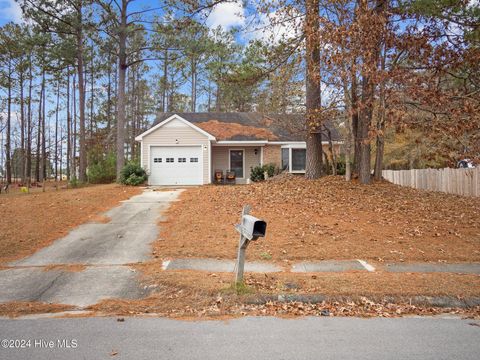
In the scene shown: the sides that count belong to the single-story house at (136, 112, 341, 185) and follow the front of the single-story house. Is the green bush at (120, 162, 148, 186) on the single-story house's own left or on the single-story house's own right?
on the single-story house's own right

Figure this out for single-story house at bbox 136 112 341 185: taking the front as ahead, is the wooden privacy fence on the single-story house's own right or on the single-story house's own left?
on the single-story house's own left

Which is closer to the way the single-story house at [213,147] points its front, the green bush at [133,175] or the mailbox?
the mailbox

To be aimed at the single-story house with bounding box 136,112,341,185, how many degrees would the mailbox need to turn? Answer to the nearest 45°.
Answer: approximately 135° to its left

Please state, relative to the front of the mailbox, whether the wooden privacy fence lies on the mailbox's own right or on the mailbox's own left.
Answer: on the mailbox's own left

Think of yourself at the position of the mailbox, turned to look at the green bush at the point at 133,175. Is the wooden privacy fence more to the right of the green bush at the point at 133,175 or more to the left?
right

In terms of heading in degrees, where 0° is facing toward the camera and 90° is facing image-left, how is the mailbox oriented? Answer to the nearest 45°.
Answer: approximately 315°

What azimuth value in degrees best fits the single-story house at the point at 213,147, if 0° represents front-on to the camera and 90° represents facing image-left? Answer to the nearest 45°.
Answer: approximately 0°

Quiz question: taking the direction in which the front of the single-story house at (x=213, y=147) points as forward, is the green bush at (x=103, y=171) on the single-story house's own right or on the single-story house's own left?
on the single-story house's own right

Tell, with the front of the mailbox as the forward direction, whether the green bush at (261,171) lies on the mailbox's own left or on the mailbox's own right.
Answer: on the mailbox's own left
